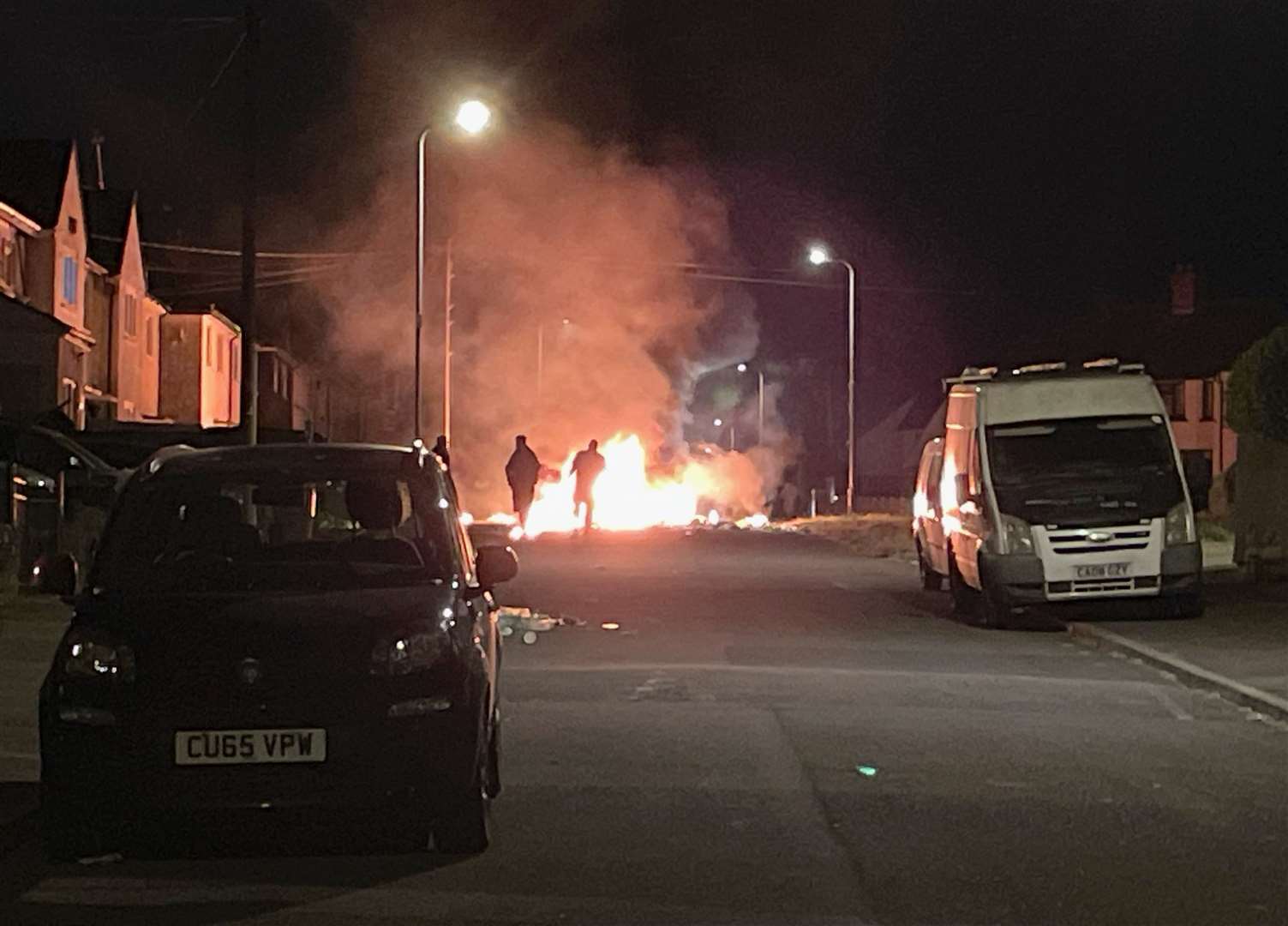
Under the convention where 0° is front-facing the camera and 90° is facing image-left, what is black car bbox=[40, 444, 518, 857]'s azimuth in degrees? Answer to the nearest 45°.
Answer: approximately 0°

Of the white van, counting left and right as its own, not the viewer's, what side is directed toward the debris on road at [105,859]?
front

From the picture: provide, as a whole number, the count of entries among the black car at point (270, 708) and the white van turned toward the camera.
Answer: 2

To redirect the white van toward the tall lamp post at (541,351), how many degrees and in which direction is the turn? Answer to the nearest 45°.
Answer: approximately 135° to its right

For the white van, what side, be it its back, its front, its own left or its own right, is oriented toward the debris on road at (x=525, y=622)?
right

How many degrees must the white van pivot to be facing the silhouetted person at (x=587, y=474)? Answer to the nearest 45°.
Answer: approximately 135° to its right

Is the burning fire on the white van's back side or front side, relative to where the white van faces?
on the back side

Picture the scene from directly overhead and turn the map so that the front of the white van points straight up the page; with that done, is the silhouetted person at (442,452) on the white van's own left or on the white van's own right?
on the white van's own right

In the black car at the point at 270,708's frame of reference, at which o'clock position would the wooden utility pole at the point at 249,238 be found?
The wooden utility pole is roughly at 6 o'clock from the black car.
